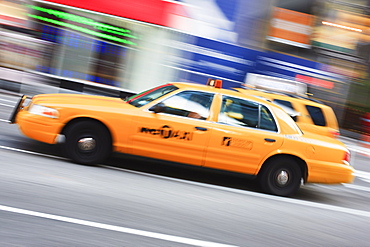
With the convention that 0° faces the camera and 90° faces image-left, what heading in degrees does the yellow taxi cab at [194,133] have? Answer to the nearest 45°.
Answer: approximately 90°
